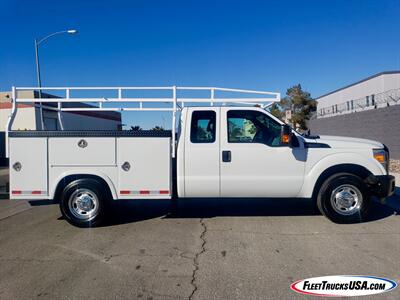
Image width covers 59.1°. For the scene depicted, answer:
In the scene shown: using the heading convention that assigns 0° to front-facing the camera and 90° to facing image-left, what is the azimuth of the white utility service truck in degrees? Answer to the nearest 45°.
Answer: approximately 270°

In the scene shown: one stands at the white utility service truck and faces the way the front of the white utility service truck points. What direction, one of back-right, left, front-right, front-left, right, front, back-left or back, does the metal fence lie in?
front-left

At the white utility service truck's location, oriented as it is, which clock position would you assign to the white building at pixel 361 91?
The white building is roughly at 10 o'clock from the white utility service truck.

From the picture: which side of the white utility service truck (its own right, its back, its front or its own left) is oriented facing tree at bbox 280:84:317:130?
left
